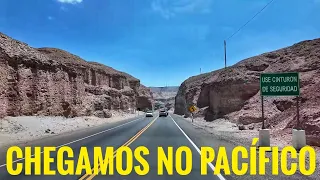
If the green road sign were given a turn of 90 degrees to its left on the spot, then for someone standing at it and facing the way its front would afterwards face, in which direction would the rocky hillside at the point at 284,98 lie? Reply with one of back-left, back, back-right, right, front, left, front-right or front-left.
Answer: left

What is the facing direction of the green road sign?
toward the camera

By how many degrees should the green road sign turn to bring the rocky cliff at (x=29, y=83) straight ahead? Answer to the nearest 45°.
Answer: approximately 135° to its right
